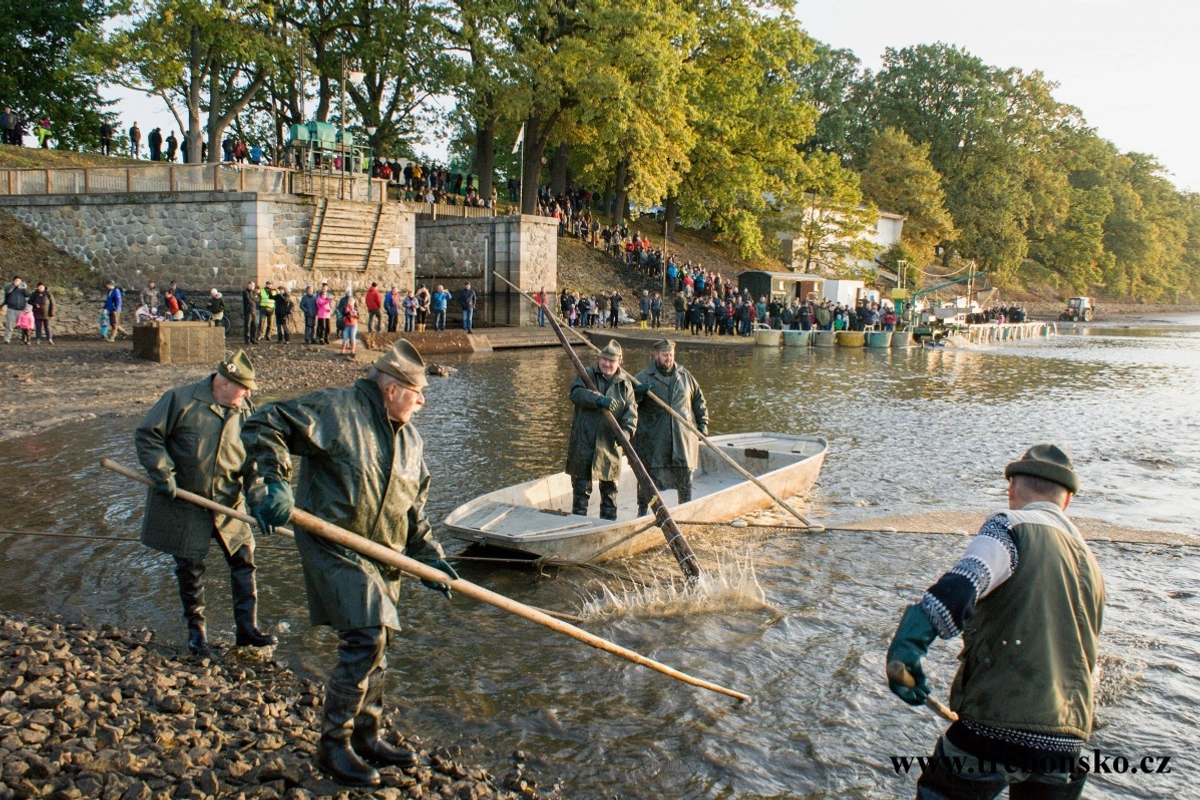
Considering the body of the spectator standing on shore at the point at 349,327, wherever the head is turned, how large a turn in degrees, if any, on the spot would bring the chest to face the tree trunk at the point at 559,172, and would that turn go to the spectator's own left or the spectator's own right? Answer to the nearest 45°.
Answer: approximately 135° to the spectator's own left

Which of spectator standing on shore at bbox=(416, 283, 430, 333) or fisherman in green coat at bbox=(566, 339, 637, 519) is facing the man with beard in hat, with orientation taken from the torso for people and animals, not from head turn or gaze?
the spectator standing on shore

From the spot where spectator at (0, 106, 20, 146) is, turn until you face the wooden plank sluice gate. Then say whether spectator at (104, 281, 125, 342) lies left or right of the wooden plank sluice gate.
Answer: right

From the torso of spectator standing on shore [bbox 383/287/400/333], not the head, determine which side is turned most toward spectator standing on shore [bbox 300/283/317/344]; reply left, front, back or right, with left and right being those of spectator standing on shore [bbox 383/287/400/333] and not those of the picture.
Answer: right

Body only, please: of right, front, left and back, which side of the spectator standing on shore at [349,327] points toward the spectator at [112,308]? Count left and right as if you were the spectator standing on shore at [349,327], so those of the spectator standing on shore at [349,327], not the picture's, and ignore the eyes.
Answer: right

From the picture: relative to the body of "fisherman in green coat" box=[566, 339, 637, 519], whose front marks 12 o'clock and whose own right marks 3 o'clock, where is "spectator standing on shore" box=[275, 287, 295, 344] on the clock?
The spectator standing on shore is roughly at 5 o'clock from the fisherman in green coat.

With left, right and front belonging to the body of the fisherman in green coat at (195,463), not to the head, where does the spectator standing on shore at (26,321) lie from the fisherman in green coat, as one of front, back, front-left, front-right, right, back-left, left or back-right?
back-left

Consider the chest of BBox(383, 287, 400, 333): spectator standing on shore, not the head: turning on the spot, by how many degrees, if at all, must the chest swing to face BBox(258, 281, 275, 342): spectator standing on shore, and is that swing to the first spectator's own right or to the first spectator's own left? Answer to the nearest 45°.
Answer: approximately 90° to the first spectator's own right

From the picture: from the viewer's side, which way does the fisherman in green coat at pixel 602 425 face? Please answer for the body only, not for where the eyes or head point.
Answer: toward the camera

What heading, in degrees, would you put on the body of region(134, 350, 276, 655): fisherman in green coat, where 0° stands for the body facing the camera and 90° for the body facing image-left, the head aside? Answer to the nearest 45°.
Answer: approximately 315°

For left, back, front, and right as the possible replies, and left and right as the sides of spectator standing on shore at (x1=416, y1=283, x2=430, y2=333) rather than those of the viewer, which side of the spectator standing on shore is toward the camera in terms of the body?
front

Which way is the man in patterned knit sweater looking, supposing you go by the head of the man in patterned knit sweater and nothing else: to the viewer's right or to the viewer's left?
to the viewer's left

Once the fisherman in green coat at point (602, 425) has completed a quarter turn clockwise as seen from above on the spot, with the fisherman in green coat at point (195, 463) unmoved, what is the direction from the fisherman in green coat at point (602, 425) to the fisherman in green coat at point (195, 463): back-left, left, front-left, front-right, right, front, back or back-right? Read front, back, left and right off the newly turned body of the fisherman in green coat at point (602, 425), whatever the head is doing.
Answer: front-left

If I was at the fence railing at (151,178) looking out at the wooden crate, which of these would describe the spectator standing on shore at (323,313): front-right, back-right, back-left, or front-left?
front-left

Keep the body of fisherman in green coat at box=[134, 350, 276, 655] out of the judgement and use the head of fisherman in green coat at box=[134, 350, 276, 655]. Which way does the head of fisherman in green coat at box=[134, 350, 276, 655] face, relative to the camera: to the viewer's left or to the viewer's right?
to the viewer's right

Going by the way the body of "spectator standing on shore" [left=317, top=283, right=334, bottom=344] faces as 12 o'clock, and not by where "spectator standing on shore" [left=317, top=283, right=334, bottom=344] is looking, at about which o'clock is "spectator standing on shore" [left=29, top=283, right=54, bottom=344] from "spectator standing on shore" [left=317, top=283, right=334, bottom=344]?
"spectator standing on shore" [left=29, top=283, right=54, bottom=344] is roughly at 4 o'clock from "spectator standing on shore" [left=317, top=283, right=334, bottom=344].
